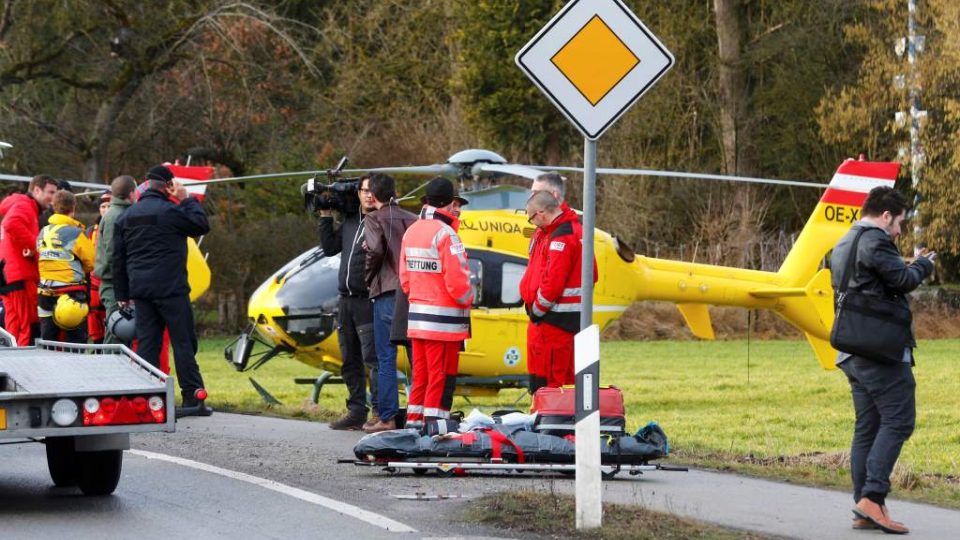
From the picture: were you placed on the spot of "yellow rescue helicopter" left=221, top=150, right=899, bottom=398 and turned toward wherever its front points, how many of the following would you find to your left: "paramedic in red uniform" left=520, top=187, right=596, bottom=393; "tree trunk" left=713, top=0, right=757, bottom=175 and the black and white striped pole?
2

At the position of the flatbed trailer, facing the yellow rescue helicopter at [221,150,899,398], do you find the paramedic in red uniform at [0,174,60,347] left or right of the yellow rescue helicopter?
left

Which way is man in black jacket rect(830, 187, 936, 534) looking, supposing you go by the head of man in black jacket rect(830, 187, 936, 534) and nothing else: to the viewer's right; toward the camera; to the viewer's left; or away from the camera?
to the viewer's right

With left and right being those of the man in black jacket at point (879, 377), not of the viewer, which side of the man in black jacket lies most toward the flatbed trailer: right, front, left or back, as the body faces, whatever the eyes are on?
back

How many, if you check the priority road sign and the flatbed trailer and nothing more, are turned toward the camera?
1

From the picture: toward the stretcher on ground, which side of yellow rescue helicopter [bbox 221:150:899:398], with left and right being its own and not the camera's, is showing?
left

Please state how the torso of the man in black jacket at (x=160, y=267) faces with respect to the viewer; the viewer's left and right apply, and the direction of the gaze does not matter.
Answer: facing away from the viewer and to the right of the viewer

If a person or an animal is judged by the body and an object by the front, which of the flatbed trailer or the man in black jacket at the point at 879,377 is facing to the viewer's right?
the man in black jacket
